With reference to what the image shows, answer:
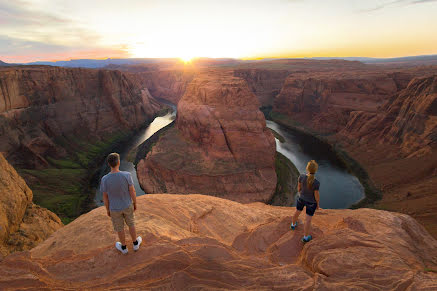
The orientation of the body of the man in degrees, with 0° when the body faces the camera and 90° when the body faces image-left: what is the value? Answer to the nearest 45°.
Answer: approximately 180°

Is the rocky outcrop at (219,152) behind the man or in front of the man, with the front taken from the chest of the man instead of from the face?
in front

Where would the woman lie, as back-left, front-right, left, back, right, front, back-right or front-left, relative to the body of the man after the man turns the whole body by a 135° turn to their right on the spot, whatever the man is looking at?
front-left
